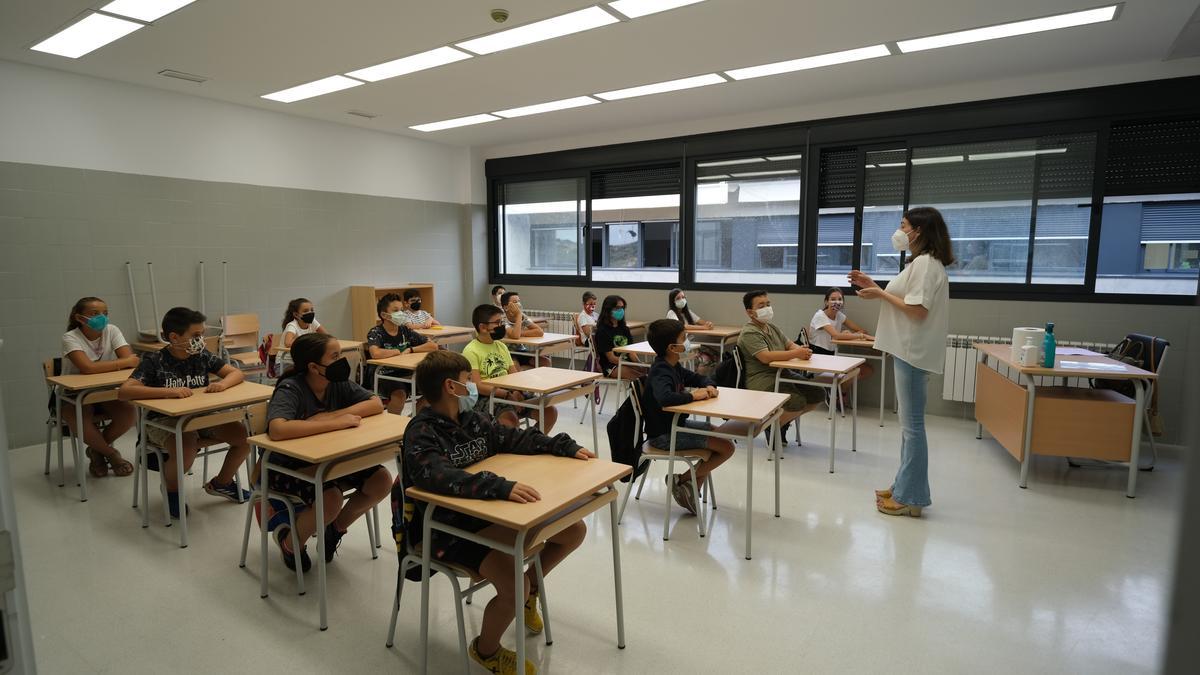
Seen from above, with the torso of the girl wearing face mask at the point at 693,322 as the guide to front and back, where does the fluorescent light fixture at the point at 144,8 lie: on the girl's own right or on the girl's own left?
on the girl's own right

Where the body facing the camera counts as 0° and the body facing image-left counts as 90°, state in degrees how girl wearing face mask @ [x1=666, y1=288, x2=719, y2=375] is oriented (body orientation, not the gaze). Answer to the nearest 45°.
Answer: approximately 315°

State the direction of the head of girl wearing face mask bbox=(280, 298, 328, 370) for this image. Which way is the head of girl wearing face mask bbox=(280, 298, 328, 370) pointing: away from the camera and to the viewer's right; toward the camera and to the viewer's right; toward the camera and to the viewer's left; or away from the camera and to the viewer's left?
toward the camera and to the viewer's right

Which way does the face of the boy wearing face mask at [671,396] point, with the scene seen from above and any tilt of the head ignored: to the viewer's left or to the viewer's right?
to the viewer's right

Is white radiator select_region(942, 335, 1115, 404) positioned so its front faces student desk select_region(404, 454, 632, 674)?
yes

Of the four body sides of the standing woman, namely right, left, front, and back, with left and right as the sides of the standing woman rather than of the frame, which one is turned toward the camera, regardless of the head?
left

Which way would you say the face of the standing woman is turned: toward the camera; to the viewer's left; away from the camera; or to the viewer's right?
to the viewer's left

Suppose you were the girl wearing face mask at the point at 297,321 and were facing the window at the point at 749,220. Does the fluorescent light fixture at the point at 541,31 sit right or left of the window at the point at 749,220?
right

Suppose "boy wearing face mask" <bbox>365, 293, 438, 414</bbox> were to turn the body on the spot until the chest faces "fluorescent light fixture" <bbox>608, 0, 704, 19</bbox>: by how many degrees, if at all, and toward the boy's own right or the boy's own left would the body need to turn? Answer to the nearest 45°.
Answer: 0° — they already face it

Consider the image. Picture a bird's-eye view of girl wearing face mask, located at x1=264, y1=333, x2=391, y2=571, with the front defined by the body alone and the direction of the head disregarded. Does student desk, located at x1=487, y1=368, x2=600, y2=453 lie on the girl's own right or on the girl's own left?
on the girl's own left

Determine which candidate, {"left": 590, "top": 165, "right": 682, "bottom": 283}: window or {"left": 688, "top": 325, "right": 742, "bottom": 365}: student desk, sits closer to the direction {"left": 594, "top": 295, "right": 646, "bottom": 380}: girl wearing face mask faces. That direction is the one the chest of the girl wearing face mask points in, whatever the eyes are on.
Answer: the student desk

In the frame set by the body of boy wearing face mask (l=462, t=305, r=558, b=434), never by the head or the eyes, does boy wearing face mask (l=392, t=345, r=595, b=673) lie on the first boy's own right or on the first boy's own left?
on the first boy's own right
